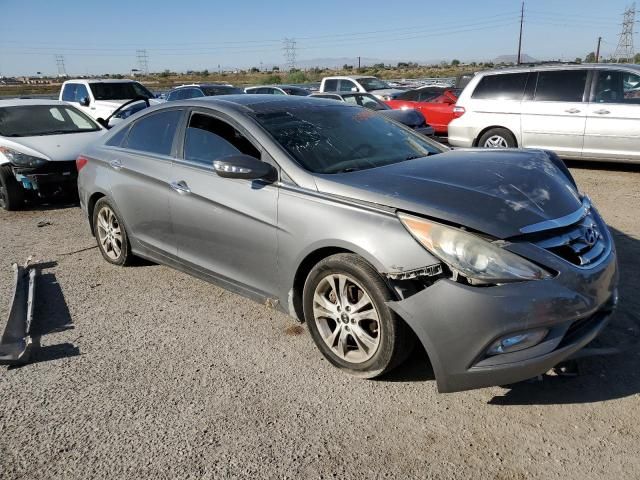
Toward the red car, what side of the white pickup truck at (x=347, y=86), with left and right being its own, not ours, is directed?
front

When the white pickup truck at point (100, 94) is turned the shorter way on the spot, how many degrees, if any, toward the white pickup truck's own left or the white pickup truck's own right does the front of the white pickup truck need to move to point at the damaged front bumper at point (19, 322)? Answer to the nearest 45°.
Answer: approximately 45° to the white pickup truck's own right

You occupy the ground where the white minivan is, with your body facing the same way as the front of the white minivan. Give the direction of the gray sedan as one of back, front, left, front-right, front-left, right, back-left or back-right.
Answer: right

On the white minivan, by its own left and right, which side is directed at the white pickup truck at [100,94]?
back

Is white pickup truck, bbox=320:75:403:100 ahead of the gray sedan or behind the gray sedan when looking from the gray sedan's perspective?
behind

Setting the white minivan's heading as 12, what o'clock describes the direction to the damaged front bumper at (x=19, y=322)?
The damaged front bumper is roughly at 4 o'clock from the white minivan.

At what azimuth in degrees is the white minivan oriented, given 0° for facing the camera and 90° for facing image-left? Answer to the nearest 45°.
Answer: approximately 270°

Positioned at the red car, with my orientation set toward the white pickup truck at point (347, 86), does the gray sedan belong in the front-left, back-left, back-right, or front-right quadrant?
back-left

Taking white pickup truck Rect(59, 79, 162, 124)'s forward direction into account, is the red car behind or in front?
in front

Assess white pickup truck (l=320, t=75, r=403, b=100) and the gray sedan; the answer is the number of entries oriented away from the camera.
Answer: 0

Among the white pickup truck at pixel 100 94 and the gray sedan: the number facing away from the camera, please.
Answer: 0

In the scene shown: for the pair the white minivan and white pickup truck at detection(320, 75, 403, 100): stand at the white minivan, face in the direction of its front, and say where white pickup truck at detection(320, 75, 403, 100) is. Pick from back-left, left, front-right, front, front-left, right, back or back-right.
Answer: back-left
